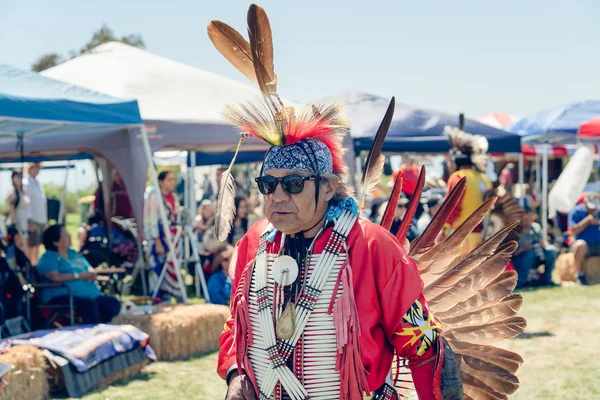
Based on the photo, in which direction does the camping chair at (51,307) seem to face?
to the viewer's right

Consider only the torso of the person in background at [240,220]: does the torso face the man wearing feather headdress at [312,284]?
yes

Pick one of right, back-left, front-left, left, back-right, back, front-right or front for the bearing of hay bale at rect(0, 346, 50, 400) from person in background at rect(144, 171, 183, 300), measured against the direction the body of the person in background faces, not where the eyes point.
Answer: front-right

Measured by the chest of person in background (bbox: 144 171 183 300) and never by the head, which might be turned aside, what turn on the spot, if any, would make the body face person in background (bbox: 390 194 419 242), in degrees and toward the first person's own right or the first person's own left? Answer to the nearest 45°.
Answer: approximately 45° to the first person's own left

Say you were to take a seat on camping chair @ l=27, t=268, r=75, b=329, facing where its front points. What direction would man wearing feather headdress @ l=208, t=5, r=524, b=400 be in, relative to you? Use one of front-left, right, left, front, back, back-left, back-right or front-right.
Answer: right

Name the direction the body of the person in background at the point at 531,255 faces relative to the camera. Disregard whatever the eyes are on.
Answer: toward the camera

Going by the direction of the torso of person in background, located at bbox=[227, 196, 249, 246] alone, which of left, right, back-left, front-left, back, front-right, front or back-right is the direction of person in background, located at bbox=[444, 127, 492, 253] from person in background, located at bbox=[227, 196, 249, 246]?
front-left

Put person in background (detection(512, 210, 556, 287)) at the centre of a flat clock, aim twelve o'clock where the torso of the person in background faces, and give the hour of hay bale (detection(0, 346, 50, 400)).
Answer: The hay bale is roughly at 1 o'clock from the person in background.

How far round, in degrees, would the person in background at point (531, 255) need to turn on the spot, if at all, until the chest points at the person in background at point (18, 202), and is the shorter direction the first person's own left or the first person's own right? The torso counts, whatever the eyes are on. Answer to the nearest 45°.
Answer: approximately 90° to the first person's own right

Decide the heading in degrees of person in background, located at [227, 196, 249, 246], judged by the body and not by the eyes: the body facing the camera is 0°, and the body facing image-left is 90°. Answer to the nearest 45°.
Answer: approximately 0°

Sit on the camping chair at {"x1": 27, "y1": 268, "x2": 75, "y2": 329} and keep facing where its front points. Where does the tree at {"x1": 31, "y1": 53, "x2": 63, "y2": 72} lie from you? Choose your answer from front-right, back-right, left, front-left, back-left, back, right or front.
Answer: left
